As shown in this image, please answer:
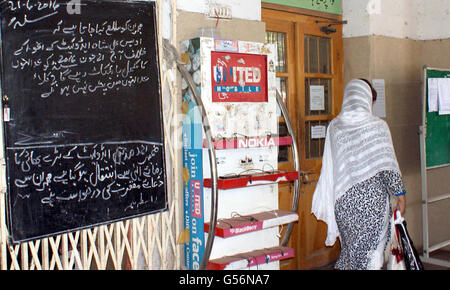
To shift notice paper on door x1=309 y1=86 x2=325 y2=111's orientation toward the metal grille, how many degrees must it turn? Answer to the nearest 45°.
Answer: approximately 45° to its right

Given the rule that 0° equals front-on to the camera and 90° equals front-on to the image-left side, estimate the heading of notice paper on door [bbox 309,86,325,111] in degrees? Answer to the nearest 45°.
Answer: approximately 0°

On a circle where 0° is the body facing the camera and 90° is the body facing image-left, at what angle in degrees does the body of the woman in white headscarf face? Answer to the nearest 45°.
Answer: approximately 225°

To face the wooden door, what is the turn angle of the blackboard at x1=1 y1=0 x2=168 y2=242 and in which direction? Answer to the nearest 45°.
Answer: approximately 90° to its left

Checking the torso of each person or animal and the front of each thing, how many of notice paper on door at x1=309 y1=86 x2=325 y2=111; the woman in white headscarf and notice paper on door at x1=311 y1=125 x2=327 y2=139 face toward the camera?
2

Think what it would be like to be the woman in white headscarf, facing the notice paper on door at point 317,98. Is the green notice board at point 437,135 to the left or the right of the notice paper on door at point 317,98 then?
right

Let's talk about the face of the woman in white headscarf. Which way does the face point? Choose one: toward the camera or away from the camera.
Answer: away from the camera

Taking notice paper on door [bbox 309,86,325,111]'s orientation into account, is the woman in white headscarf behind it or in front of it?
in front

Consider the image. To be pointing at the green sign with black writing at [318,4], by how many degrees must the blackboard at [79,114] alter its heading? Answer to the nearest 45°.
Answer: approximately 90° to its left
